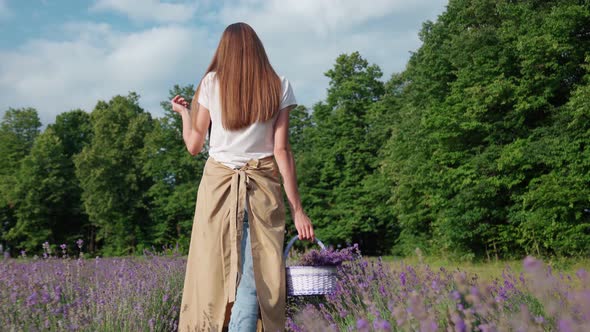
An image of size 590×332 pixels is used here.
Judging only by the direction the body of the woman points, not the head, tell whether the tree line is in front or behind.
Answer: in front

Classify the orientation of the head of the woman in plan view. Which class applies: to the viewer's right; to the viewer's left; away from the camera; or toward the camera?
away from the camera

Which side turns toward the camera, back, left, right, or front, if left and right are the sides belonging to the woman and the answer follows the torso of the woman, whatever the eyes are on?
back

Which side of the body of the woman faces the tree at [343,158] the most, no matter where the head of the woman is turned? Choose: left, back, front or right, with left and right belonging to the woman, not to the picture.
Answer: front

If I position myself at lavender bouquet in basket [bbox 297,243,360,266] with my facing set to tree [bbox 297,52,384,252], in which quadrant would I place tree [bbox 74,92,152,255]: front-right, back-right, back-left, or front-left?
front-left

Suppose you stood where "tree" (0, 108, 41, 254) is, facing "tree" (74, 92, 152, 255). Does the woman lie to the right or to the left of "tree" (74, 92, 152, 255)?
right

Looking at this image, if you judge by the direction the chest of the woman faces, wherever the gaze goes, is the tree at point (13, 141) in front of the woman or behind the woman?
in front

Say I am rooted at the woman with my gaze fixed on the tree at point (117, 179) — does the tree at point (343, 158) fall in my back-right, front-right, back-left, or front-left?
front-right

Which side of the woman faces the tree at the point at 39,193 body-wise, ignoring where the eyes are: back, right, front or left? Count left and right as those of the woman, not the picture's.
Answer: front
